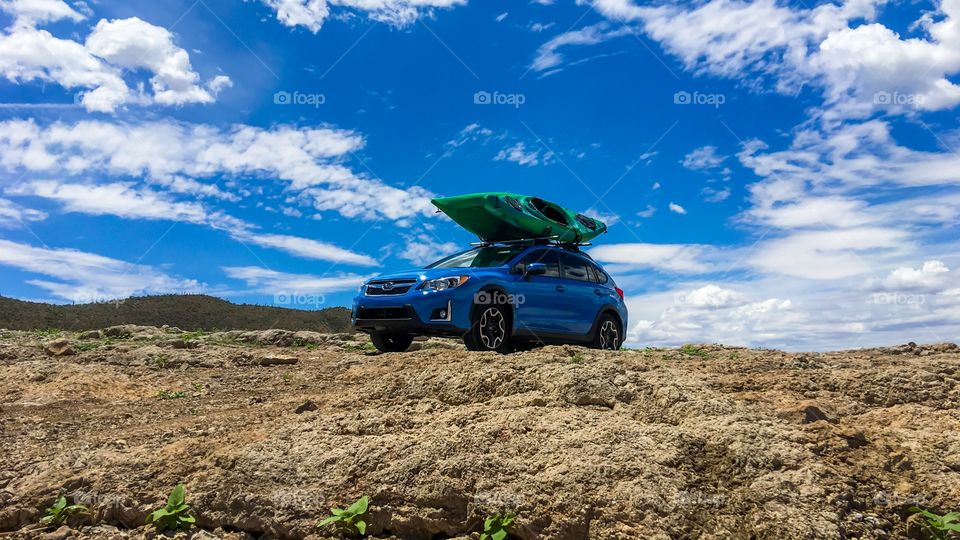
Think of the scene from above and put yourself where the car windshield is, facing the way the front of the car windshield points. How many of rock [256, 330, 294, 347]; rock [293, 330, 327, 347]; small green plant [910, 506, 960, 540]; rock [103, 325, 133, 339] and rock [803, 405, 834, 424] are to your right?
3

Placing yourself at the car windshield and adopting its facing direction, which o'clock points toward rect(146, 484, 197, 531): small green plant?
The small green plant is roughly at 11 o'clock from the car windshield.

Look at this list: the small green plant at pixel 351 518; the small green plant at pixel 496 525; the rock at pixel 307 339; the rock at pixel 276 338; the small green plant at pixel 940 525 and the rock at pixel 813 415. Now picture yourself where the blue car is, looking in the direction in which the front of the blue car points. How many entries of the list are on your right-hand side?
2

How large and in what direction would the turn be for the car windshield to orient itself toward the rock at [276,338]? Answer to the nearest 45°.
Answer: approximately 90° to its right

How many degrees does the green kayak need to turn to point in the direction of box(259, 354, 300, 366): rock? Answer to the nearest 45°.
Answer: approximately 45° to its right

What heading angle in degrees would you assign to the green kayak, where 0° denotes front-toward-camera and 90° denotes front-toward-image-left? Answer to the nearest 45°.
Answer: approximately 45°

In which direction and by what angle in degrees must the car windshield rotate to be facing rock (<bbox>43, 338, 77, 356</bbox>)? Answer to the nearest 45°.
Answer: approximately 45° to its right

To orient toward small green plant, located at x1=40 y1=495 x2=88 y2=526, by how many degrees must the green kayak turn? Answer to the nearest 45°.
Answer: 0° — it already faces it

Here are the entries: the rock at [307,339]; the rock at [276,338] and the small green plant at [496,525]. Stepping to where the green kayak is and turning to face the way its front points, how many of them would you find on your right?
2

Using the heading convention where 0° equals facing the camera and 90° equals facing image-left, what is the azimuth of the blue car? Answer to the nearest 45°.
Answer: approximately 45°
